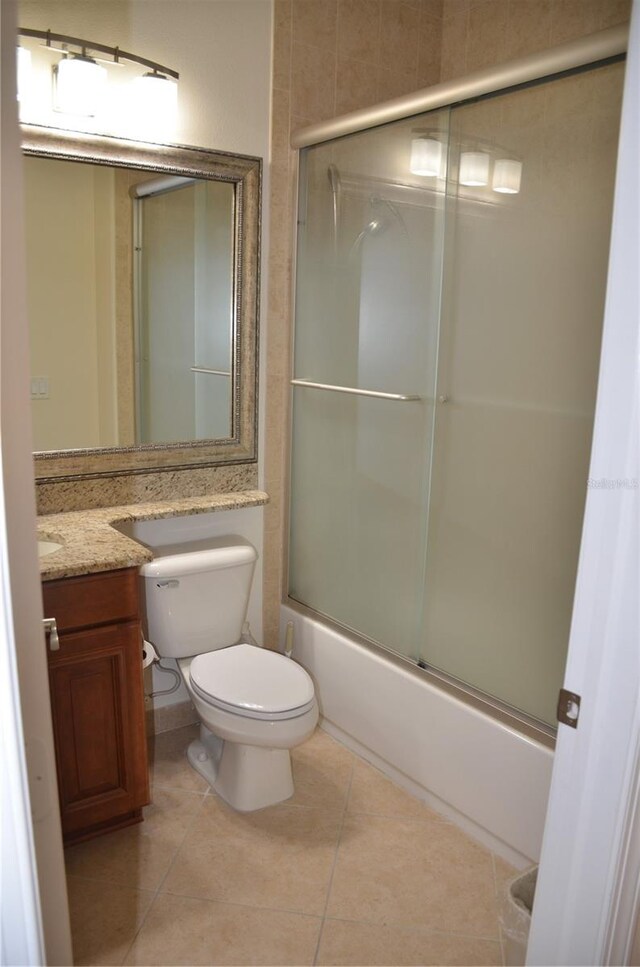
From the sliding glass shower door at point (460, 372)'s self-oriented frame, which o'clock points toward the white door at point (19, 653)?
The white door is roughly at 11 o'clock from the sliding glass shower door.

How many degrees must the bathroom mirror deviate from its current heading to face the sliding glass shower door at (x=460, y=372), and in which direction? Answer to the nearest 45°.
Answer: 0° — it already faces it

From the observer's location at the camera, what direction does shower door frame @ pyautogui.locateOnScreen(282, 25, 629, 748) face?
facing the viewer and to the left of the viewer

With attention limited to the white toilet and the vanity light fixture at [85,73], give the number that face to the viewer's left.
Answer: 0

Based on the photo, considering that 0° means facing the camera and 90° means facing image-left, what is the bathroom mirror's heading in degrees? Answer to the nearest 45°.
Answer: approximately 315°
